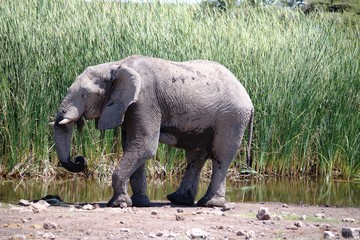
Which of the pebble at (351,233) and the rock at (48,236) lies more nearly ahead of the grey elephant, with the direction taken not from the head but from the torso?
the rock

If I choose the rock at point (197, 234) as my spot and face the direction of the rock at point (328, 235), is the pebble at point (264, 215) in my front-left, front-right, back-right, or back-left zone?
front-left

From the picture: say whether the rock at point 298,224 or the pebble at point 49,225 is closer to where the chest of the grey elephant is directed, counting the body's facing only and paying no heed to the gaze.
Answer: the pebble

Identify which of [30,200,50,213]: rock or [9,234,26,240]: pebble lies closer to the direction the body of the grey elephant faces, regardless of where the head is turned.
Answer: the rock

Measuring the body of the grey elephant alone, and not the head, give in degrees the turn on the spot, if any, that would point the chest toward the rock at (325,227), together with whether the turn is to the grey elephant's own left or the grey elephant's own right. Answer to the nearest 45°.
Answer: approximately 135° to the grey elephant's own left

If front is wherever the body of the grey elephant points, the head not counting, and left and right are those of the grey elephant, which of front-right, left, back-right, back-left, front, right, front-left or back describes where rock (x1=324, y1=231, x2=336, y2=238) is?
back-left

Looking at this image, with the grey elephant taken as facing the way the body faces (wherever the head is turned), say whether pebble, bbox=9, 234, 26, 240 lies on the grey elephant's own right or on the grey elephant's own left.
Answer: on the grey elephant's own left

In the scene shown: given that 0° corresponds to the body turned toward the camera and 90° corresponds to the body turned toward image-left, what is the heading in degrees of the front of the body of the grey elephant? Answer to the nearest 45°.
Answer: approximately 90°

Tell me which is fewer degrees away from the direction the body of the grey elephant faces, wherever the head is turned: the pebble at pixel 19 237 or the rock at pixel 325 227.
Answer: the pebble

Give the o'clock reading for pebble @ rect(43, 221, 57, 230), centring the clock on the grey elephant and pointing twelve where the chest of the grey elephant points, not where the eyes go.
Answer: The pebble is roughly at 10 o'clock from the grey elephant.

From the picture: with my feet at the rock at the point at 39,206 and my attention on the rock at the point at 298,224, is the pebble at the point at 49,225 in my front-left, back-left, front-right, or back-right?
front-right
